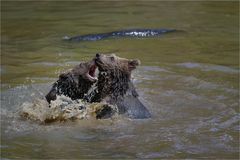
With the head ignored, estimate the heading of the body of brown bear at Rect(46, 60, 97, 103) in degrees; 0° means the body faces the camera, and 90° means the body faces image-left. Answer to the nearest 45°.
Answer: approximately 270°

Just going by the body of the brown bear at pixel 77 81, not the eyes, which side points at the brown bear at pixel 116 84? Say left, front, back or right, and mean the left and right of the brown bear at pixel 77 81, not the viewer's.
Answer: front
